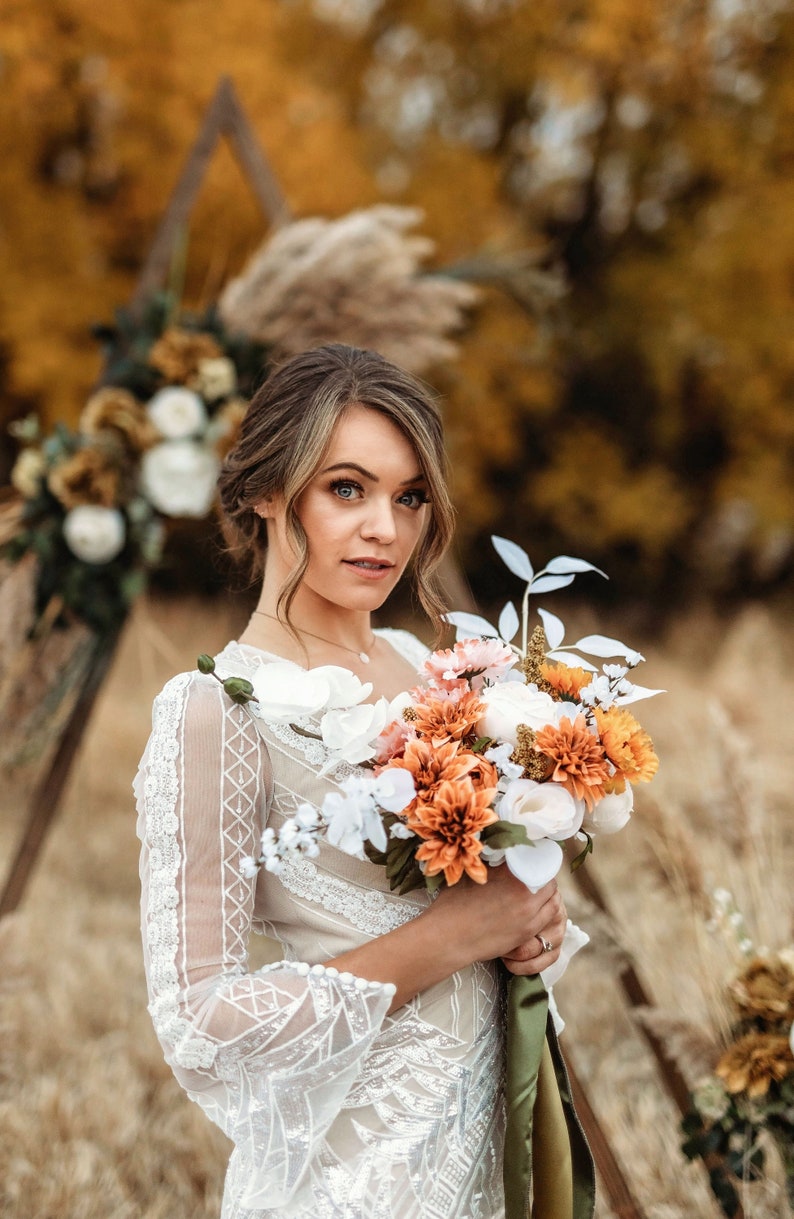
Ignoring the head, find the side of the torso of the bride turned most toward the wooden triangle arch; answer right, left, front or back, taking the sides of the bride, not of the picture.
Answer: back

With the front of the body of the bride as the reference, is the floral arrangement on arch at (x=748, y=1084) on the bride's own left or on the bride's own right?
on the bride's own left

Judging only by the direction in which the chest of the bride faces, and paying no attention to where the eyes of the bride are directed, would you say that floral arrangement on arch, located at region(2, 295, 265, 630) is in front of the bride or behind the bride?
behind

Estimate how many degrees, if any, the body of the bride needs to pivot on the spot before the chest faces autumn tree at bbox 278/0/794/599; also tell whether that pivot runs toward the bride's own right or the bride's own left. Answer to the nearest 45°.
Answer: approximately 135° to the bride's own left

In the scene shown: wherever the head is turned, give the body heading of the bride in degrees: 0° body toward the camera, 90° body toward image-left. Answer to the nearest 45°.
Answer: approximately 315°
